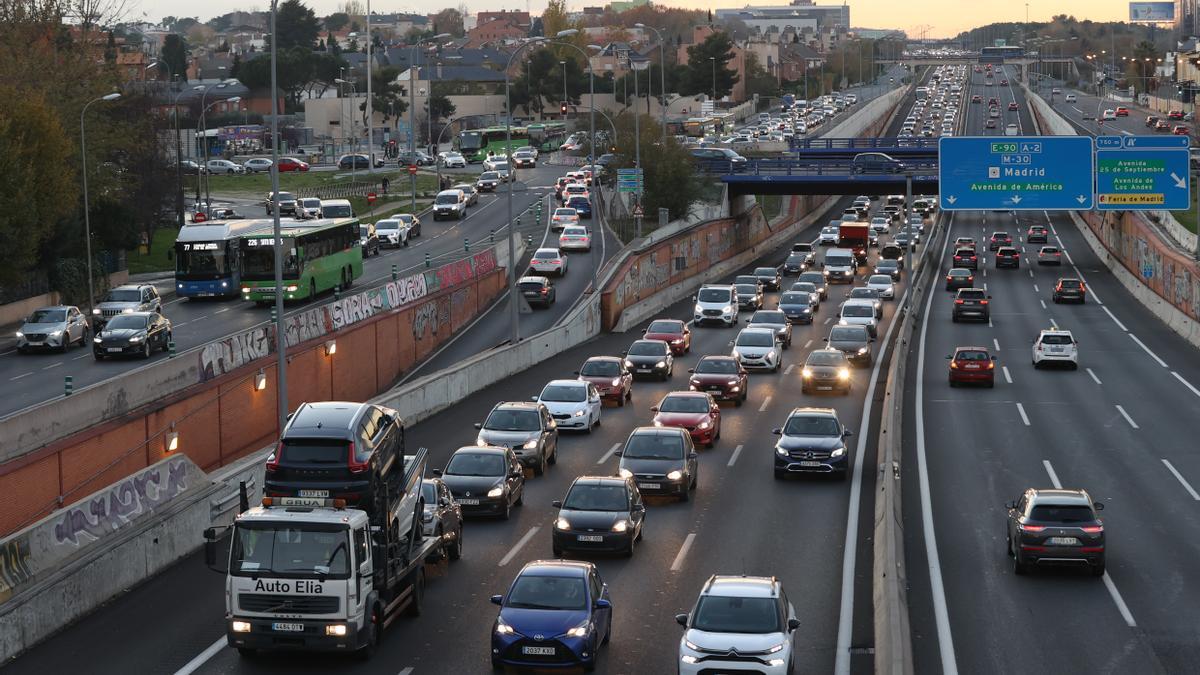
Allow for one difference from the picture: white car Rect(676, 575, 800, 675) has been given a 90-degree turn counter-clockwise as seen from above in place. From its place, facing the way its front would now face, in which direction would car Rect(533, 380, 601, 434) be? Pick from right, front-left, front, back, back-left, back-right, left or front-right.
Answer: left

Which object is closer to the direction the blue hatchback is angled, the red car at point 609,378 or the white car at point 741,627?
the white car

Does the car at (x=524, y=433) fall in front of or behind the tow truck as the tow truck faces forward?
behind

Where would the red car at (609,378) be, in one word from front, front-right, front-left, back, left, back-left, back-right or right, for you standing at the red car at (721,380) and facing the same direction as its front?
right

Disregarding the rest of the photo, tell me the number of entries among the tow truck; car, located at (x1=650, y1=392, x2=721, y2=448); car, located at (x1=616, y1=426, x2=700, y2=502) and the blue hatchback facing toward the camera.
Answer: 4

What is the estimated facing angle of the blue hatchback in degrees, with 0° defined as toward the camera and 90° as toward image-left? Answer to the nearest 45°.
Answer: approximately 0°

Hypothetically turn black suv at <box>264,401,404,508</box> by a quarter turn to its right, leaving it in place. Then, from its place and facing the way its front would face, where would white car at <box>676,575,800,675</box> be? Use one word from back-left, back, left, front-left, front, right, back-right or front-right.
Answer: front-right

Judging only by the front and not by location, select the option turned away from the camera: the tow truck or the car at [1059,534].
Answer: the car

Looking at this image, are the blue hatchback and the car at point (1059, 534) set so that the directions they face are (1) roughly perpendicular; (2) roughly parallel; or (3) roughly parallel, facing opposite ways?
roughly parallel, facing opposite ways

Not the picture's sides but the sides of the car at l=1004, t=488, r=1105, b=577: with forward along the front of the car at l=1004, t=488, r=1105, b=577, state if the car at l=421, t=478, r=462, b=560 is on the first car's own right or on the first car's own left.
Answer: on the first car's own left

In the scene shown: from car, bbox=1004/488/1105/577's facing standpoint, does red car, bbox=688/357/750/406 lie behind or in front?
in front

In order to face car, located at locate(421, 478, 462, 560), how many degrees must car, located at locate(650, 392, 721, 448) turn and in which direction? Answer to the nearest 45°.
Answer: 0° — it already faces it

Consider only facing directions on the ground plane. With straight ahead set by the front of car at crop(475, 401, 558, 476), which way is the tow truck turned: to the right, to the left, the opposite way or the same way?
the same way

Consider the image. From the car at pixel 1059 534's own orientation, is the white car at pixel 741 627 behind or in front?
behind

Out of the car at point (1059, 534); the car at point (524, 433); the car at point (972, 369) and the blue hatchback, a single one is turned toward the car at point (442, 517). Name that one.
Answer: the car at point (524, 433)

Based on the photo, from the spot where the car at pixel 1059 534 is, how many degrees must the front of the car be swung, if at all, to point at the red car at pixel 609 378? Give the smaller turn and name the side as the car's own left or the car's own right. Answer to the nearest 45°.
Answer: approximately 45° to the car's own left

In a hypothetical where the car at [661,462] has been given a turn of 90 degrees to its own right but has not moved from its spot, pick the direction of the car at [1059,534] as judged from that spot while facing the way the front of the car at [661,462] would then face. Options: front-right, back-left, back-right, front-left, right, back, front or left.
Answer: back-left

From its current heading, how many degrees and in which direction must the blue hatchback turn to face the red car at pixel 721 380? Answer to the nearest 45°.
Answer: approximately 180°

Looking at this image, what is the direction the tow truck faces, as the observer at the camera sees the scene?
facing the viewer

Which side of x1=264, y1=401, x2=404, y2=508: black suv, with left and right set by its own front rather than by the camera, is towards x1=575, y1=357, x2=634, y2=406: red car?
front
